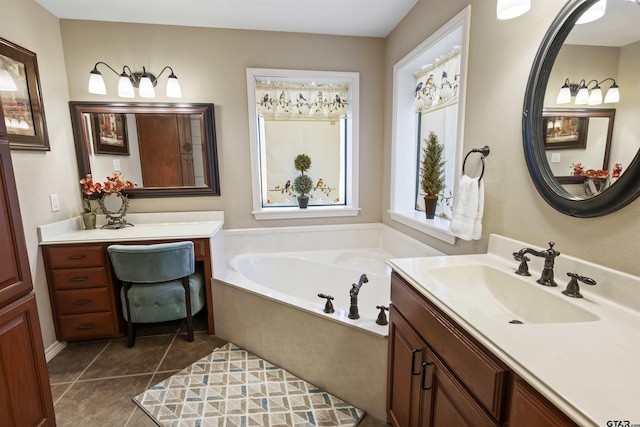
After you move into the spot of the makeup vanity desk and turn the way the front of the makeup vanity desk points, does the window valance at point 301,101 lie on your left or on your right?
on your left

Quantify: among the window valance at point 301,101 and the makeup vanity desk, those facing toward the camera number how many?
2

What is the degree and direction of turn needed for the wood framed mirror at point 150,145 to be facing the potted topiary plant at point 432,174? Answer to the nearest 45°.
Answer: approximately 45° to its left

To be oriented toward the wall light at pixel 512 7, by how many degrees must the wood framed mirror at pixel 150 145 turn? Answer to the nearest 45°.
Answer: approximately 45° to its left

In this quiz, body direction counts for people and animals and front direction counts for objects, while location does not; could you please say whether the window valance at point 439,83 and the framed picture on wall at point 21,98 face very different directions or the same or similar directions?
very different directions

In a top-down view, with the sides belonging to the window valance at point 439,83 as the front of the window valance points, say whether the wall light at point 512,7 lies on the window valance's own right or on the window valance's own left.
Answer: on the window valance's own left

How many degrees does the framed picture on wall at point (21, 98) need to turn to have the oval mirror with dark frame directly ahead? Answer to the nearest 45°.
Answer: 0° — it already faces it

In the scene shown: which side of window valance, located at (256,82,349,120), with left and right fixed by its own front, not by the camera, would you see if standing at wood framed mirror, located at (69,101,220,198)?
right

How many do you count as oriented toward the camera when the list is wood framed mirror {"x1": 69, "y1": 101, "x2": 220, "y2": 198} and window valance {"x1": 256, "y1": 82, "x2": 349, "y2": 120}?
2

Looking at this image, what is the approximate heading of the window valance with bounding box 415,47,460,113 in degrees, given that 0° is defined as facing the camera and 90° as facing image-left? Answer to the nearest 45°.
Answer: approximately 45°
